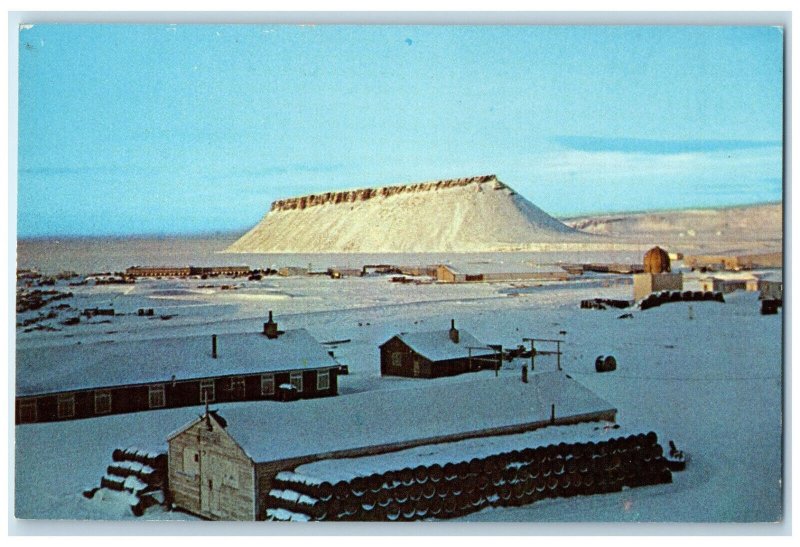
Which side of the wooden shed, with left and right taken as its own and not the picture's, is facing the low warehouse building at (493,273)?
back

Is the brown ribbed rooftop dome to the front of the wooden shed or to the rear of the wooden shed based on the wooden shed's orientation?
to the rear

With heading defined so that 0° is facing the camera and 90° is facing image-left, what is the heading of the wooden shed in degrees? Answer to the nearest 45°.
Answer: approximately 45°

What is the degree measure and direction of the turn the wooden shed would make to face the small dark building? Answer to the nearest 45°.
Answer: approximately 180°

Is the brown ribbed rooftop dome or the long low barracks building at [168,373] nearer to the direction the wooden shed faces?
the long low barracks building

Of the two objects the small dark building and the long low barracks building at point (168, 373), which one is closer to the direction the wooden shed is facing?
the long low barracks building
